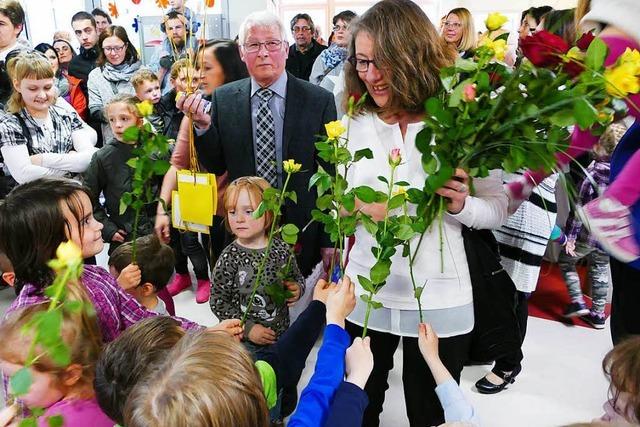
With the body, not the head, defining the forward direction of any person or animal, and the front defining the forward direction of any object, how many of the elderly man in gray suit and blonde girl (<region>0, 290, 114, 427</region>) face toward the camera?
1

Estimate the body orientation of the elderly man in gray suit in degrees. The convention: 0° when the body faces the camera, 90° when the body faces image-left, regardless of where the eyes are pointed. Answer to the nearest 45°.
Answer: approximately 0°

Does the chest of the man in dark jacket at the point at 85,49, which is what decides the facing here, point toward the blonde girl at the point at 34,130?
yes

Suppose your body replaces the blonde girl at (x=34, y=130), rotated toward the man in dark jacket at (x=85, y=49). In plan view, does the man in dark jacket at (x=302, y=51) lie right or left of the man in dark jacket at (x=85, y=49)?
right
